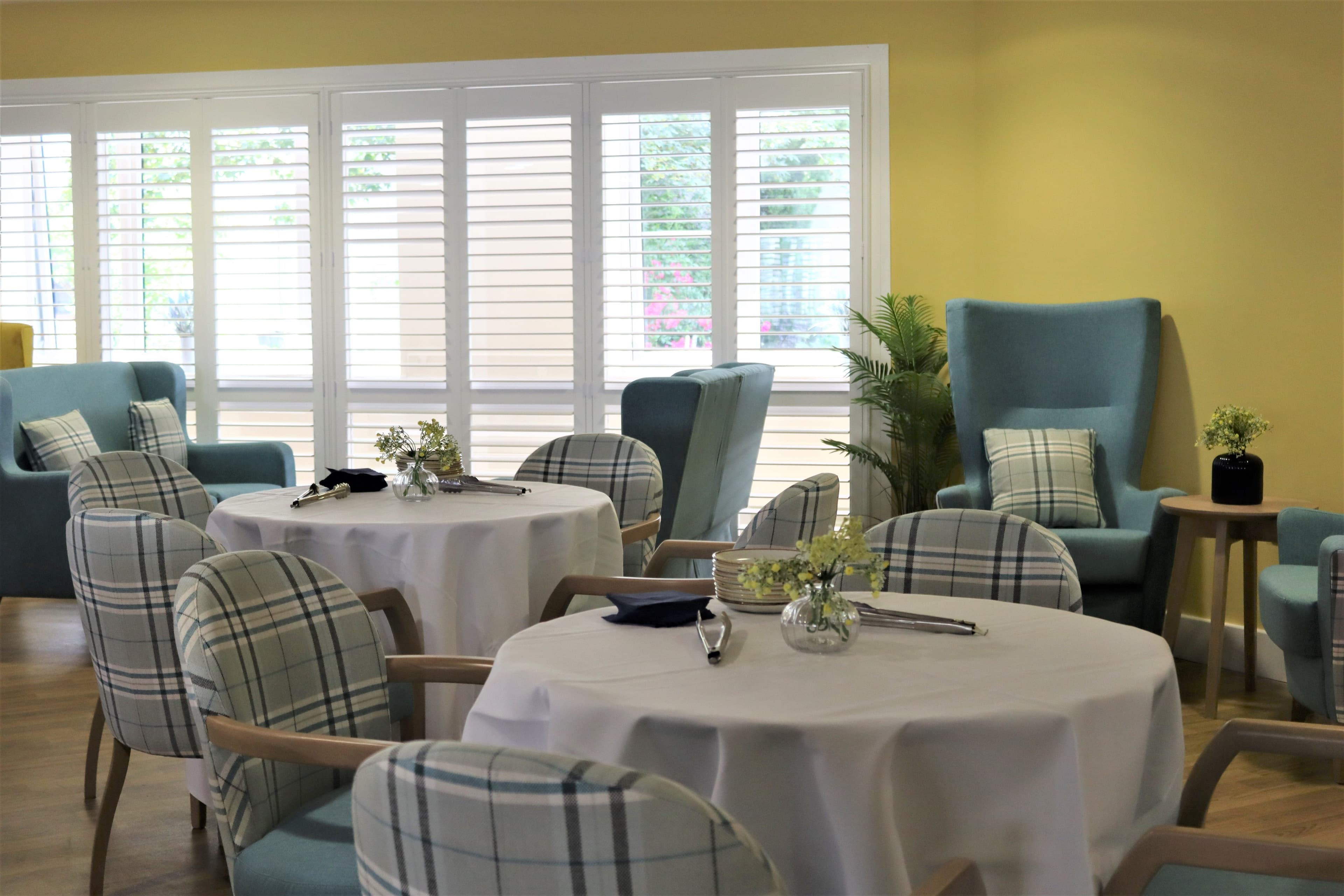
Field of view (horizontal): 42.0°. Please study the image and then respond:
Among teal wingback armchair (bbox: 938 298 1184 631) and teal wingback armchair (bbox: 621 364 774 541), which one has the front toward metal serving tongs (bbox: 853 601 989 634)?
teal wingback armchair (bbox: 938 298 1184 631)

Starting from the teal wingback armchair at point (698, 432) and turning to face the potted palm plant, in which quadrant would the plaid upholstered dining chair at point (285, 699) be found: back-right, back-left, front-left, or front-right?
back-right

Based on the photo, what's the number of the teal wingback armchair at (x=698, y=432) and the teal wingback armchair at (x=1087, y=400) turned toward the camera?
1

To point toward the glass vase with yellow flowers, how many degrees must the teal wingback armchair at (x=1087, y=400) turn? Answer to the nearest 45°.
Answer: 0° — it already faces it

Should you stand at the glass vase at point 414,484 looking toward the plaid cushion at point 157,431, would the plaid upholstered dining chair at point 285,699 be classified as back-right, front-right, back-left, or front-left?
back-left

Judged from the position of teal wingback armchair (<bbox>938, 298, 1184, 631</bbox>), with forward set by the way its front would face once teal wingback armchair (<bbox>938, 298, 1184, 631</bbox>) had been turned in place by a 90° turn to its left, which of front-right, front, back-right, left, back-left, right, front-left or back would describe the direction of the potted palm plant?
back-left

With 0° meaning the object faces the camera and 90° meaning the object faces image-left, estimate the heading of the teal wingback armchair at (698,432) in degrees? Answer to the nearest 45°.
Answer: approximately 135°

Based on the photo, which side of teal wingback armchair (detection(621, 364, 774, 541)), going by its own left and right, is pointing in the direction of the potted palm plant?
right

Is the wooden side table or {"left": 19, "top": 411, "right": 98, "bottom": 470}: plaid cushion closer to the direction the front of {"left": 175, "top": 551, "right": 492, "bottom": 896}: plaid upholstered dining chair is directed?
the wooden side table
